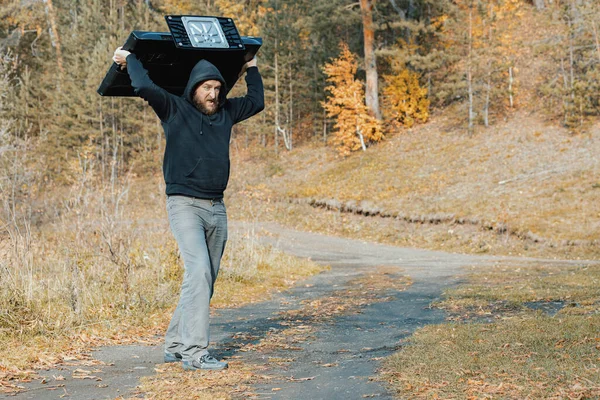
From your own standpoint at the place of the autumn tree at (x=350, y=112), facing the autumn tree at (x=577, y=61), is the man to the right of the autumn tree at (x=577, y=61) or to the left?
right

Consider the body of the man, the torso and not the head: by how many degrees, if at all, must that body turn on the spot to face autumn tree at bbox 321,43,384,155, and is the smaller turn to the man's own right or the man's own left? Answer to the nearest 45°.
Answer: approximately 135° to the man's own left

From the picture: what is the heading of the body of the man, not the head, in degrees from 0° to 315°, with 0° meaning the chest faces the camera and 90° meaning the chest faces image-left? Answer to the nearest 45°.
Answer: approximately 315°

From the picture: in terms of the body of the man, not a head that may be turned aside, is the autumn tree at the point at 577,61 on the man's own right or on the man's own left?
on the man's own left
